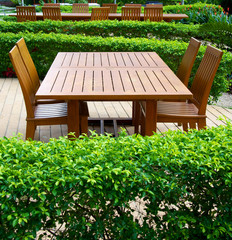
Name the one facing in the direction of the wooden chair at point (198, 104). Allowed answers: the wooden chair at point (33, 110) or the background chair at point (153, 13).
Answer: the wooden chair at point (33, 110)

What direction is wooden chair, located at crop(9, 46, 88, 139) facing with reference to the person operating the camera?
facing to the right of the viewer

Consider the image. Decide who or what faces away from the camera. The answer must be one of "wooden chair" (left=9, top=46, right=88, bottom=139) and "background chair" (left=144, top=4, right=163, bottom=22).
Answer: the background chair

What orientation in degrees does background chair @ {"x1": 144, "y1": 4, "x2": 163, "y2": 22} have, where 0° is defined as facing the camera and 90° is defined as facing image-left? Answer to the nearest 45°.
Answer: approximately 180°

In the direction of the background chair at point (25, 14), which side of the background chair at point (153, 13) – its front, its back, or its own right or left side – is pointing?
left

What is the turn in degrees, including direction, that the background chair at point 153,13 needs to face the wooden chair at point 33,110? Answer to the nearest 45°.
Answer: approximately 180°

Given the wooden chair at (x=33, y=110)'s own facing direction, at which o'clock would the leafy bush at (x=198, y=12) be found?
The leafy bush is roughly at 10 o'clock from the wooden chair.

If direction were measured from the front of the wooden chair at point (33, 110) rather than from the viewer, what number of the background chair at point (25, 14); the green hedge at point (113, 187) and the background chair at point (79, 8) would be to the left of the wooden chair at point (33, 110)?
2

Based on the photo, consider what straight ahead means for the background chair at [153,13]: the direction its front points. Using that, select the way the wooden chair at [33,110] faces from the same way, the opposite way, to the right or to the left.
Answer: to the right

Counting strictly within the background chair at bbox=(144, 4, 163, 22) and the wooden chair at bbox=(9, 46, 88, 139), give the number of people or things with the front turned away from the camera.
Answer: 1

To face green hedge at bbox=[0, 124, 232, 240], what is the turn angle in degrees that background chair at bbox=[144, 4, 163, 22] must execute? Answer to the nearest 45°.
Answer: approximately 180°

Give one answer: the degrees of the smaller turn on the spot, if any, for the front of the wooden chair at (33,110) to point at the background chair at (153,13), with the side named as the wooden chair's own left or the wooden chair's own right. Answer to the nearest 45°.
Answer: approximately 45° to the wooden chair's own left

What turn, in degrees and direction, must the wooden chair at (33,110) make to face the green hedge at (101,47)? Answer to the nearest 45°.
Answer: approximately 45° to its left
